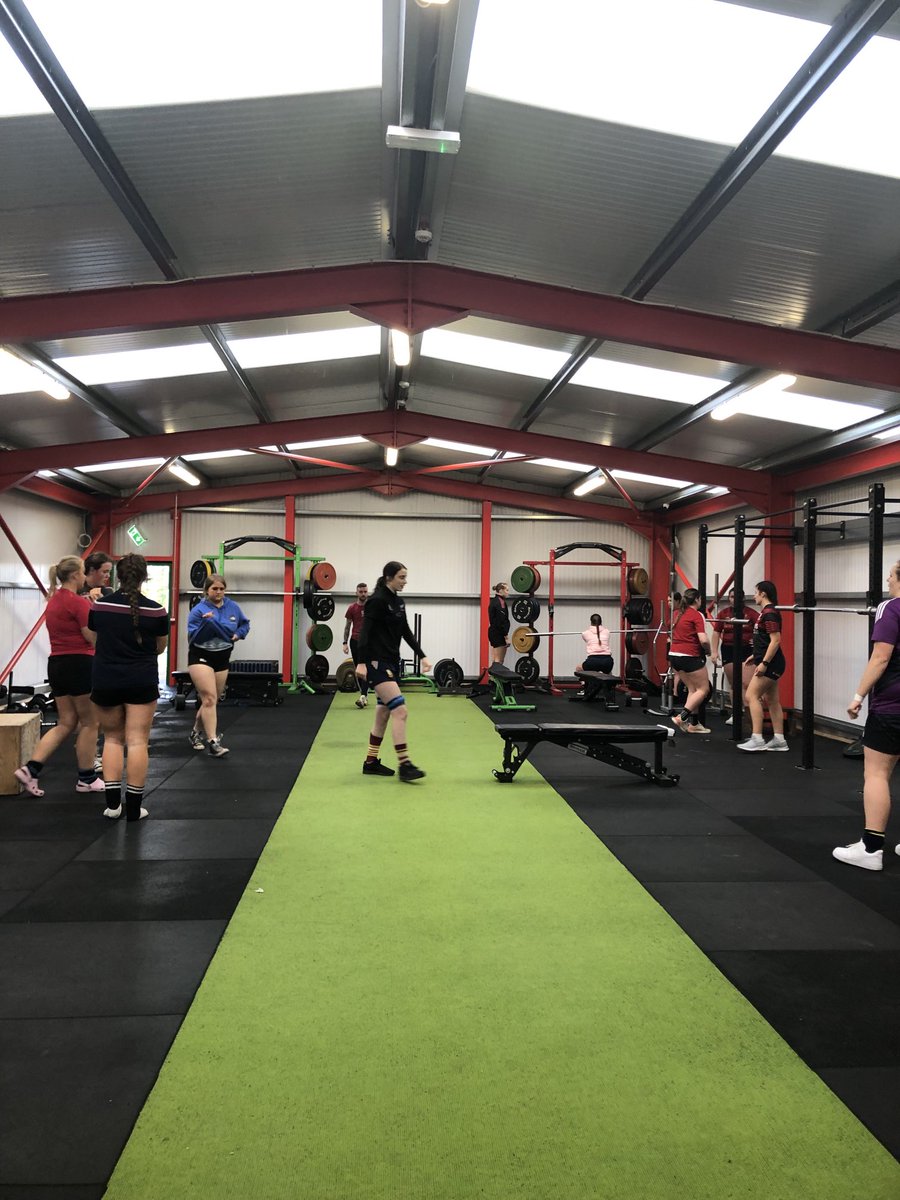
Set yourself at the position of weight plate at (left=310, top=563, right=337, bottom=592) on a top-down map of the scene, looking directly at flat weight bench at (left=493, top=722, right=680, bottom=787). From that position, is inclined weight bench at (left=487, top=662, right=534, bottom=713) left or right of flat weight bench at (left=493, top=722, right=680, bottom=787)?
left

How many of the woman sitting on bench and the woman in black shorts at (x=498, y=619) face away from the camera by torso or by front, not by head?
1

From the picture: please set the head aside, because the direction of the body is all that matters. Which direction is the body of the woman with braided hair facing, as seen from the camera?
away from the camera

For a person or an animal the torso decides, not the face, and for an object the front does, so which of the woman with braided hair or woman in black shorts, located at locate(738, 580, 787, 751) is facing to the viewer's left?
the woman in black shorts

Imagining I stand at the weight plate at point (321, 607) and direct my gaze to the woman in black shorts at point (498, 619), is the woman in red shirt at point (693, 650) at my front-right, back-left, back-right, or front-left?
front-right

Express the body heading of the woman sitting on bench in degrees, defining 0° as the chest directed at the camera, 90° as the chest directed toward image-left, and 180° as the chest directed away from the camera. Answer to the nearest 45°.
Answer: approximately 180°

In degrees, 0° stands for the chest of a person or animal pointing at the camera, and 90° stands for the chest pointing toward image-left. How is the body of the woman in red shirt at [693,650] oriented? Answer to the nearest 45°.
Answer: approximately 225°

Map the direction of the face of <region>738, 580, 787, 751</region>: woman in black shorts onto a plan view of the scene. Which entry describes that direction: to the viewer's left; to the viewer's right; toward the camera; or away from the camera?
to the viewer's left
